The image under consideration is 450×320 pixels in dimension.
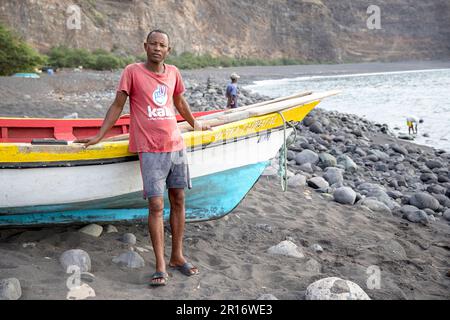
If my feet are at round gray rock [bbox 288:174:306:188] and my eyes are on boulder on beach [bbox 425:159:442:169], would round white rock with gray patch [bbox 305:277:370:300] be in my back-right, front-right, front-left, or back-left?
back-right

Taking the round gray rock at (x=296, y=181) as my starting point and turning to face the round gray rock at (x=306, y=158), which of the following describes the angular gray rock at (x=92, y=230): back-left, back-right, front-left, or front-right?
back-left

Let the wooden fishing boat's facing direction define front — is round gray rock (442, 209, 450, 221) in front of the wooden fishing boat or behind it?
in front

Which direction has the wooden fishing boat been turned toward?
to the viewer's right

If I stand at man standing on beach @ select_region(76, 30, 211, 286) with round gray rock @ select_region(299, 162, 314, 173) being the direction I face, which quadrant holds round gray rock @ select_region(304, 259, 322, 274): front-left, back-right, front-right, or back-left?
front-right

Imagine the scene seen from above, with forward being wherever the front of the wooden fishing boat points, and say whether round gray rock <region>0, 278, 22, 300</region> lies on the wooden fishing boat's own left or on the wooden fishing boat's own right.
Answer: on the wooden fishing boat's own right

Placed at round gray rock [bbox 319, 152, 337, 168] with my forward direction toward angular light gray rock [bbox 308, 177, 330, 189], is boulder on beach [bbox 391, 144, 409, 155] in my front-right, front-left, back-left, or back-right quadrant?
back-left

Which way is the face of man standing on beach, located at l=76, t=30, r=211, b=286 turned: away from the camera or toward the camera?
toward the camera

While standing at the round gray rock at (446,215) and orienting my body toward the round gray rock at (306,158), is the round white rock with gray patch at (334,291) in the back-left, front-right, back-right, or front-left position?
back-left

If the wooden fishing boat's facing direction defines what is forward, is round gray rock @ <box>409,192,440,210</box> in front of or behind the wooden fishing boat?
in front

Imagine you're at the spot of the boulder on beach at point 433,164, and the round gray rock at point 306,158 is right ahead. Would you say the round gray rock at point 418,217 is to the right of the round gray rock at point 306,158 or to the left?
left
